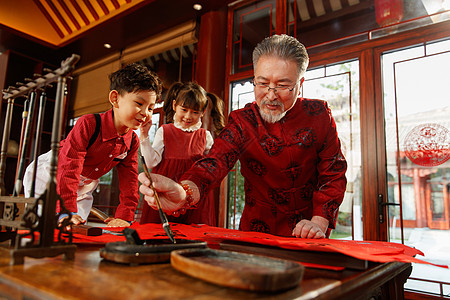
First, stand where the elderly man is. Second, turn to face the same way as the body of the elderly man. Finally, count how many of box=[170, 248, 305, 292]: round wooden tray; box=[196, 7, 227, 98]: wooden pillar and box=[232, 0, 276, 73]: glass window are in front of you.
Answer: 1

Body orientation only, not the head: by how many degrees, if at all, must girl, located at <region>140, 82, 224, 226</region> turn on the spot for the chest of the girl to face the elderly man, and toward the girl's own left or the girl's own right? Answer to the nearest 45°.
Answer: approximately 45° to the girl's own left

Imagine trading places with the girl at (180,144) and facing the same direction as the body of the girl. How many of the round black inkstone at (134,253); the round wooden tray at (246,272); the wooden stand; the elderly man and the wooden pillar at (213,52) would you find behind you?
1

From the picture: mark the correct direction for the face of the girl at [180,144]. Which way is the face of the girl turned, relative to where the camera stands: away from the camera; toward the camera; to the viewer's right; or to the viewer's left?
toward the camera

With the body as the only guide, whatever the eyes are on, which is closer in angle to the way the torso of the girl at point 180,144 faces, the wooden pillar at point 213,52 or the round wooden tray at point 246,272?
the round wooden tray

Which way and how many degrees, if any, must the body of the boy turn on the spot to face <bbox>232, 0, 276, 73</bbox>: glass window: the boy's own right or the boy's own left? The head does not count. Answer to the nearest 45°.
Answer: approximately 90° to the boy's own left

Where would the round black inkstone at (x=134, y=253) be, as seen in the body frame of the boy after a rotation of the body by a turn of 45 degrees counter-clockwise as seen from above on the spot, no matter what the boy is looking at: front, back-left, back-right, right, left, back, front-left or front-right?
right

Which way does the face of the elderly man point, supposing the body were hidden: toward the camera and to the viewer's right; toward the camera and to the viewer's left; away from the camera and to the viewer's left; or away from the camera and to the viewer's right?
toward the camera and to the viewer's left

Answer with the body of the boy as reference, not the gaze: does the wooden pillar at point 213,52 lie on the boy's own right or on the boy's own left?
on the boy's own left

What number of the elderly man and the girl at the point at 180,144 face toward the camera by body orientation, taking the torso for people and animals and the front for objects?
2

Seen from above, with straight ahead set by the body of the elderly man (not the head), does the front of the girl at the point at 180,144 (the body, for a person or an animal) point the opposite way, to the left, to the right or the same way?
the same way

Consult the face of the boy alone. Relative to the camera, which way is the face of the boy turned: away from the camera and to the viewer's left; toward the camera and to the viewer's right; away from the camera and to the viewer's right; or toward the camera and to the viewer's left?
toward the camera and to the viewer's right

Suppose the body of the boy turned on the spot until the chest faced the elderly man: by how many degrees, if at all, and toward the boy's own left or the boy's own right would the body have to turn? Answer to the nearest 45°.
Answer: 0° — they already face them

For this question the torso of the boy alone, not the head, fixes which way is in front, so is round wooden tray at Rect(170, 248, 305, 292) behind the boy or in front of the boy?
in front

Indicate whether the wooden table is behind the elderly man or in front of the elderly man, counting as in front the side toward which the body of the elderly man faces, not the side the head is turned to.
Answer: in front

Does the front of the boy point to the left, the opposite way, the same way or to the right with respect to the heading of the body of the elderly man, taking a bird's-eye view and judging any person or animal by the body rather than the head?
to the left

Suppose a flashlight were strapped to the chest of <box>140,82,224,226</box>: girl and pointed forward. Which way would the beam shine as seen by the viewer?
toward the camera
